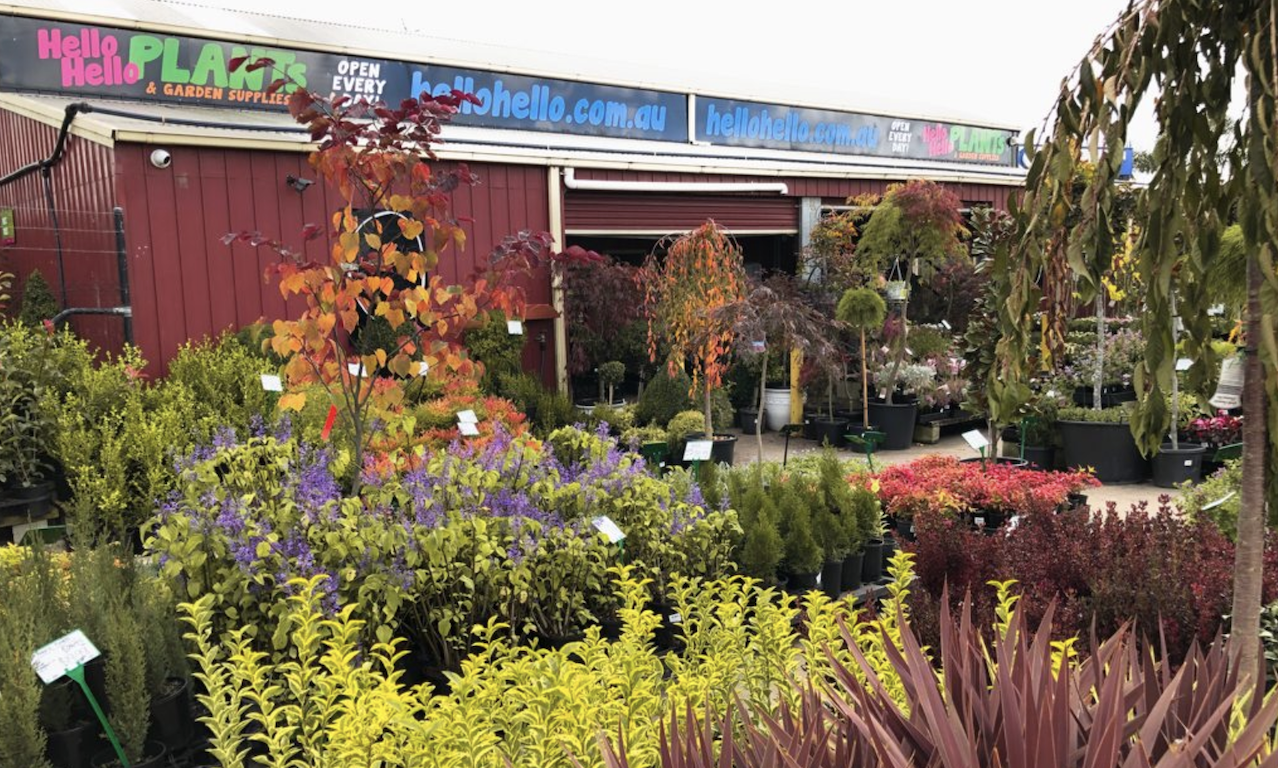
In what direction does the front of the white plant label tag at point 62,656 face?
toward the camera

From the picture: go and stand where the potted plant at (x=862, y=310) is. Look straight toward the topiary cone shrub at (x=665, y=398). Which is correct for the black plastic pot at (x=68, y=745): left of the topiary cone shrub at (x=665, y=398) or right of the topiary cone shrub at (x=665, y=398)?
left

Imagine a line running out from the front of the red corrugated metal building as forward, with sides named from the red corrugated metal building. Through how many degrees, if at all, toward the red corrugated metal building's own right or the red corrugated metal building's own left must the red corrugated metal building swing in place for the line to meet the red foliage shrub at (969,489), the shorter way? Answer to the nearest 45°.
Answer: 0° — it already faces it

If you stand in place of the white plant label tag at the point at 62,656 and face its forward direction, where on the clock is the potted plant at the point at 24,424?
The potted plant is roughly at 6 o'clock from the white plant label tag.

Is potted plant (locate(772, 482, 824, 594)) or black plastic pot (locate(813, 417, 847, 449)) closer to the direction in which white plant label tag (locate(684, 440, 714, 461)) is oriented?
the potted plant

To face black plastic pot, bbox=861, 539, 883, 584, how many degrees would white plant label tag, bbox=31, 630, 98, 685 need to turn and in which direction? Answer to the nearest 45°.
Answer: approximately 90° to its left

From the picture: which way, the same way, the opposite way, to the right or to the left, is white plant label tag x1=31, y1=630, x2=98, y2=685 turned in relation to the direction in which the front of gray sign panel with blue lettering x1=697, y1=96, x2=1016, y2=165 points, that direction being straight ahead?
the same way

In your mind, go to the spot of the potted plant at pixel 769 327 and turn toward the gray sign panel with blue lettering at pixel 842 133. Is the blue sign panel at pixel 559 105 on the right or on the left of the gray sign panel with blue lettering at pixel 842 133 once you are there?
left

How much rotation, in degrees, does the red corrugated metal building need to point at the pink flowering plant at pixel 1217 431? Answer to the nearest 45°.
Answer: approximately 45° to its left

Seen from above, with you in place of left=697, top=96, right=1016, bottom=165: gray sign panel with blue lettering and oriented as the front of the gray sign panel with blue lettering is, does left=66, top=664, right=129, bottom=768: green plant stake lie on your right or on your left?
on your right

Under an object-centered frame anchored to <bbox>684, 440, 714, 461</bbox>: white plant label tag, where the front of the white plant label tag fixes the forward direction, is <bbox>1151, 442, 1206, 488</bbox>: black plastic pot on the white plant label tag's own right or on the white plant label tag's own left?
on the white plant label tag's own left

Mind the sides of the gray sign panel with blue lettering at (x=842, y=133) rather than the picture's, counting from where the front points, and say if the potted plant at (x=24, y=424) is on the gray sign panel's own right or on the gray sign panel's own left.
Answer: on the gray sign panel's own right

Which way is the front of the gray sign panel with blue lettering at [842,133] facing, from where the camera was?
facing the viewer and to the right of the viewer

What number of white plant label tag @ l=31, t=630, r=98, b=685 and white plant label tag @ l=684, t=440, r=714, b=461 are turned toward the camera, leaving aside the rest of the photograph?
2

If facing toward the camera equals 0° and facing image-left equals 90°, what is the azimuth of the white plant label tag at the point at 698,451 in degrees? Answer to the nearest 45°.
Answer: approximately 0°
